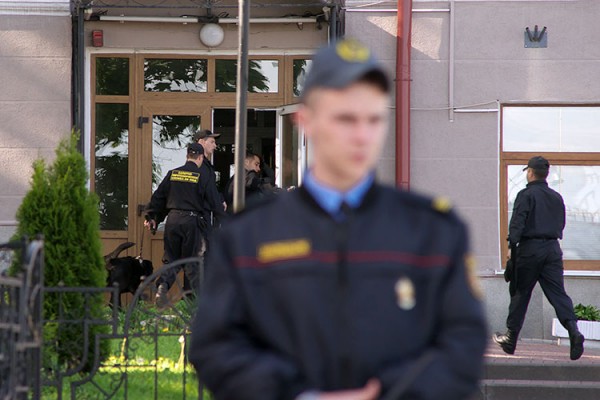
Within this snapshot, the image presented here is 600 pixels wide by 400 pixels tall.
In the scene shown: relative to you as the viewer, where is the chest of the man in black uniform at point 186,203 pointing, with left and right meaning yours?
facing away from the viewer and to the right of the viewer

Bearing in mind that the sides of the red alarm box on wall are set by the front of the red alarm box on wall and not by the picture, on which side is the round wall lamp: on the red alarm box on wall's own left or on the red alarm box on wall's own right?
on the red alarm box on wall's own left

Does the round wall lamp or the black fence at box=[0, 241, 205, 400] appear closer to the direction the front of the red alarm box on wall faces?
the black fence

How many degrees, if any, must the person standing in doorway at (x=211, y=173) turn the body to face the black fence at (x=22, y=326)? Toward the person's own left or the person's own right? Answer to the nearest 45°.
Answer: approximately 90° to the person's own right

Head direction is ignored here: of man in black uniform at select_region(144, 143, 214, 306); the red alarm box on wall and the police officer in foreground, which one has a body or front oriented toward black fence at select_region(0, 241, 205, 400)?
the red alarm box on wall

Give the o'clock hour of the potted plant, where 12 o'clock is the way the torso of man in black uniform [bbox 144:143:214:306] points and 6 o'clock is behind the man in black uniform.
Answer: The potted plant is roughly at 2 o'clock from the man in black uniform.

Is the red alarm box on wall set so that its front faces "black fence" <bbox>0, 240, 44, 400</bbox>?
yes

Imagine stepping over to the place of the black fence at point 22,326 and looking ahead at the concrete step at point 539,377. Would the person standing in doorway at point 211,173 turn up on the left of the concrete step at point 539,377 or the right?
left
